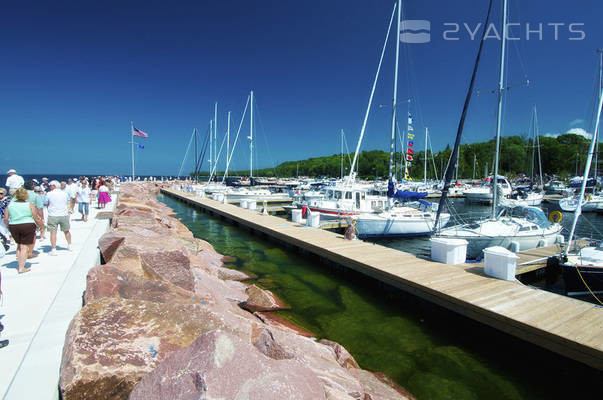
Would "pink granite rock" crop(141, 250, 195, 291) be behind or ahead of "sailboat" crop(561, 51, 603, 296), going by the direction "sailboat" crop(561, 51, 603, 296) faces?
ahead

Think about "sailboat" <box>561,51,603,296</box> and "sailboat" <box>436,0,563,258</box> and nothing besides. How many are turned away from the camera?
0

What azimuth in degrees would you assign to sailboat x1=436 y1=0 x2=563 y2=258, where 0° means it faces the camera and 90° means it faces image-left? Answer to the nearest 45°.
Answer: approximately 45°

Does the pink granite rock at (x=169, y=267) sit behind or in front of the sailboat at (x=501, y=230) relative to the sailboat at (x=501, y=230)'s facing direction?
in front

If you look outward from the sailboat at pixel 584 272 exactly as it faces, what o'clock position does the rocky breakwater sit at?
The rocky breakwater is roughly at 11 o'clock from the sailboat.

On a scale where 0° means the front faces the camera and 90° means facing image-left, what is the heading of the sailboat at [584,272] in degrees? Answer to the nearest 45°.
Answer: approximately 45°
